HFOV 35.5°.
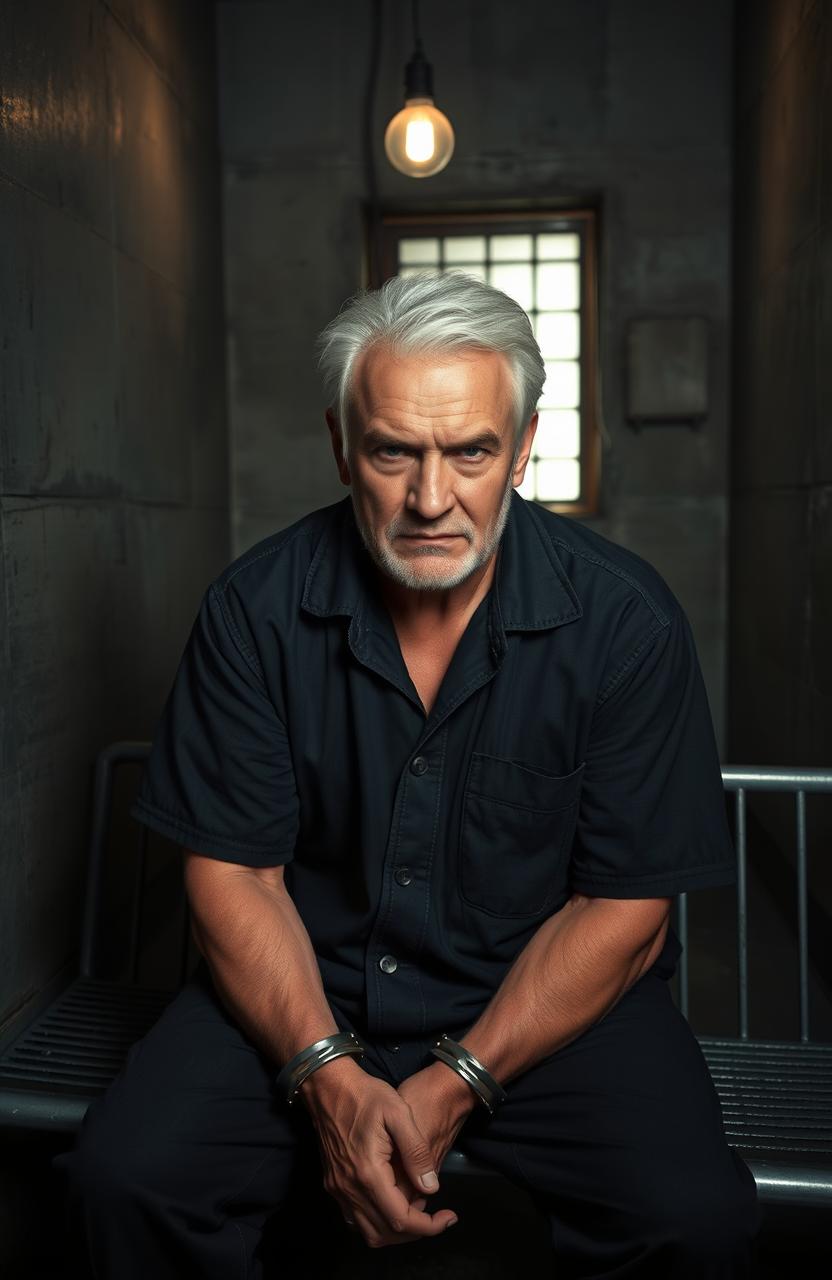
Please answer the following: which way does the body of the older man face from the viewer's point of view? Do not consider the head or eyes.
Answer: toward the camera

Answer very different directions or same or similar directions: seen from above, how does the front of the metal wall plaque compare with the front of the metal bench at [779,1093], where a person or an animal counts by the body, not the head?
same or similar directions

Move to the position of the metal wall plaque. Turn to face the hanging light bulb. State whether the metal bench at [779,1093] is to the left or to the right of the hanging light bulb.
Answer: left

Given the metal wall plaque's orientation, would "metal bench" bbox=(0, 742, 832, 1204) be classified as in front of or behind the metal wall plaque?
in front

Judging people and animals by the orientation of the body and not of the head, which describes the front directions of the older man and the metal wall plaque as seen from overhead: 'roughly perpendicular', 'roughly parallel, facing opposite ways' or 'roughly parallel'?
roughly parallel

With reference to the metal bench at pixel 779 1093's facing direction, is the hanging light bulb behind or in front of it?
behind

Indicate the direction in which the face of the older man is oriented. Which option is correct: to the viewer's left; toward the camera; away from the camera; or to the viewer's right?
toward the camera

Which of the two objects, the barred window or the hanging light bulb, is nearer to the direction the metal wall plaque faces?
the hanging light bulb

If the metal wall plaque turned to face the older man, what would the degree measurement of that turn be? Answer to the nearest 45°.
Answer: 0° — it already faces them

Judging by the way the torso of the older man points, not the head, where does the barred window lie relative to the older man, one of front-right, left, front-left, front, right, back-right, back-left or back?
back

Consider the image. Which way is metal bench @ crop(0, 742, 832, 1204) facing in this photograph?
toward the camera

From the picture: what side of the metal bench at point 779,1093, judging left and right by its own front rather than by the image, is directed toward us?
front
